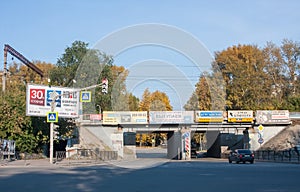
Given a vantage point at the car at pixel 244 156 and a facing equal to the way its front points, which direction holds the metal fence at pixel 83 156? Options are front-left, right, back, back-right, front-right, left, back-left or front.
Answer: front-left

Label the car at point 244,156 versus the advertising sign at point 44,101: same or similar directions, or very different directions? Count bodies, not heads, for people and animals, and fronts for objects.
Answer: very different directions

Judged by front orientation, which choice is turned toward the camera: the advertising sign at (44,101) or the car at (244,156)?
the advertising sign

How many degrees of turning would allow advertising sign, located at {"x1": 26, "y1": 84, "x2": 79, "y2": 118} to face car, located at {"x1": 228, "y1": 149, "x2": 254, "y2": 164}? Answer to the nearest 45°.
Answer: approximately 90° to its left

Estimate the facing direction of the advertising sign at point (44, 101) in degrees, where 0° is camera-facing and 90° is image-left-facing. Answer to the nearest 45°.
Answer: approximately 0°

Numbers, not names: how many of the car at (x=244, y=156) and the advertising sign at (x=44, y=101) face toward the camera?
1

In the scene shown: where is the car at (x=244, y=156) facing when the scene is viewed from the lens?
facing away from the viewer and to the left of the viewer
